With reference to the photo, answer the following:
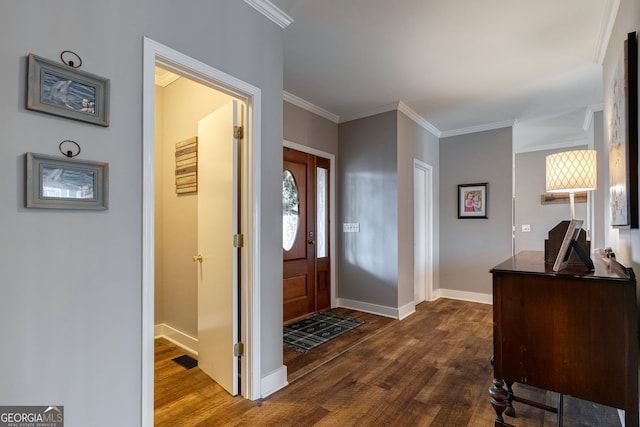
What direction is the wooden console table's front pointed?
to the viewer's left

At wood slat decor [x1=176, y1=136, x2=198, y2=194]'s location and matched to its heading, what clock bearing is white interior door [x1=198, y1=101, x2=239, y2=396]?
The white interior door is roughly at 10 o'clock from the wood slat decor.

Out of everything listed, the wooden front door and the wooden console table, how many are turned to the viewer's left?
1

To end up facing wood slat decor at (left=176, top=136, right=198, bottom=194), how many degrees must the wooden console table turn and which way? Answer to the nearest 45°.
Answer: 0° — it already faces it

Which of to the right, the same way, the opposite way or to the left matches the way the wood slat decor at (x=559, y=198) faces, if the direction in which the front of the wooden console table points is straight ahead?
to the left

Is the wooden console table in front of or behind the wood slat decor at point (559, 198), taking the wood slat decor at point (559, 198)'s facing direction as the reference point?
in front

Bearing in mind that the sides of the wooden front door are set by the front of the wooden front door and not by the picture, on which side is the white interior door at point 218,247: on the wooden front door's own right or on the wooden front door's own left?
on the wooden front door's own right

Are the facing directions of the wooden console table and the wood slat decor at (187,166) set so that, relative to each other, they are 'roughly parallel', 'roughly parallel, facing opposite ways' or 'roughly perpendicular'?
roughly perpendicular

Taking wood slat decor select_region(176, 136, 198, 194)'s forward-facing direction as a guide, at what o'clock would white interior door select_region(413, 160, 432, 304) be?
The white interior door is roughly at 7 o'clock from the wood slat decor.

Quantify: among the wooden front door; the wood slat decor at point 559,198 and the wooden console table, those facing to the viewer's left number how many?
1
